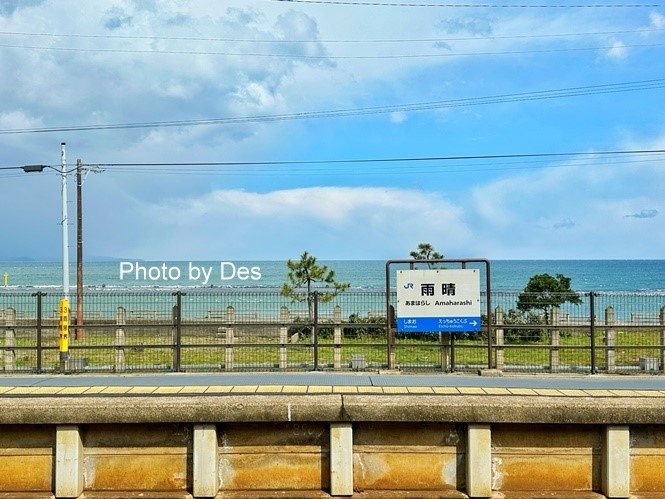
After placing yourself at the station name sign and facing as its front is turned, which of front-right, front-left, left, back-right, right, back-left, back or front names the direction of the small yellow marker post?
right

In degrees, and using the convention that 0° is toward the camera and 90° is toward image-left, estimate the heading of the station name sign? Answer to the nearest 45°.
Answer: approximately 0°
